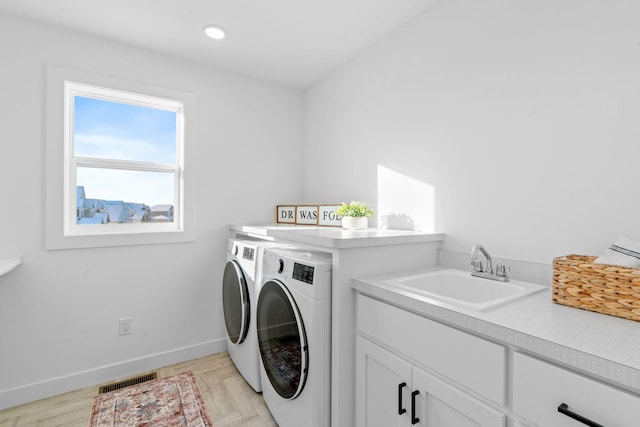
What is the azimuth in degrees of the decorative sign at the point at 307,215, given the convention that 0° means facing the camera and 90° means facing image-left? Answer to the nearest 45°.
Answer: approximately 0°

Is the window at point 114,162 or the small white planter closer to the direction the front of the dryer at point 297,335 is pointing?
the window

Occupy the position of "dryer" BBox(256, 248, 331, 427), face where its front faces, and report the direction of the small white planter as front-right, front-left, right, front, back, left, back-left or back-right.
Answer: back

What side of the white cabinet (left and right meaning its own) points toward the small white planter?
right

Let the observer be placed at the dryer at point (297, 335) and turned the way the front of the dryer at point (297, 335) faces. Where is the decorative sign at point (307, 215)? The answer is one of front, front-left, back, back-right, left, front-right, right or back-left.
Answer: back-right

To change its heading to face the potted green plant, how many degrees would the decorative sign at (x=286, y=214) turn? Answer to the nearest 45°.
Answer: approximately 45° to its left

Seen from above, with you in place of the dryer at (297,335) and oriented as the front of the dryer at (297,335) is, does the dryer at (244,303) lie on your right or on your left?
on your right
